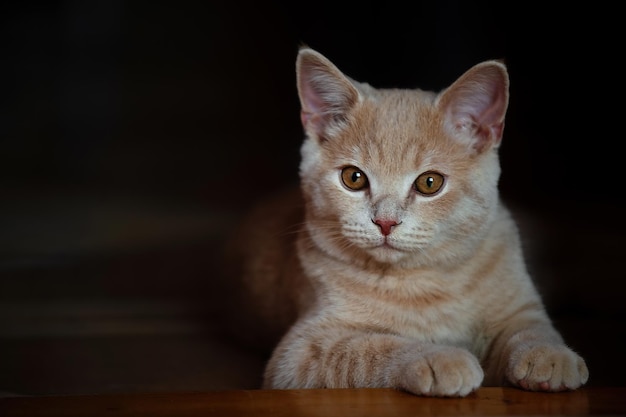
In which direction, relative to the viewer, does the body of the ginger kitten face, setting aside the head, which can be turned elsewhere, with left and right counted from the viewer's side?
facing the viewer and to the right of the viewer
